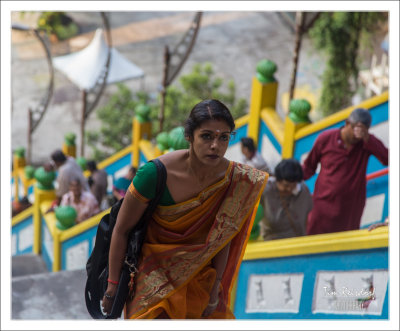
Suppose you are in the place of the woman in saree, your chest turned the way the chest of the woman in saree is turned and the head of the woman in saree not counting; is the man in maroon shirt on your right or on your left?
on your left

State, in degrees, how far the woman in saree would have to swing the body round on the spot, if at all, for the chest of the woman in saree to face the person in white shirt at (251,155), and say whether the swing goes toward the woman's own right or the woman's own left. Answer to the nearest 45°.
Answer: approximately 135° to the woman's own left

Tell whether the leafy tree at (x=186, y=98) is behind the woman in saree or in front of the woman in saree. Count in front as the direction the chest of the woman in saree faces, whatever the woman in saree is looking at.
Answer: behind

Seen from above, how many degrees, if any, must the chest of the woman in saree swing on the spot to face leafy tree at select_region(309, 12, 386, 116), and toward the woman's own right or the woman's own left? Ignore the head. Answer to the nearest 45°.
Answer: approximately 135° to the woman's own left

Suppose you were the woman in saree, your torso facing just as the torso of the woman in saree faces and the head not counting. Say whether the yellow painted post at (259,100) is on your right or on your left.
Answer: on your left

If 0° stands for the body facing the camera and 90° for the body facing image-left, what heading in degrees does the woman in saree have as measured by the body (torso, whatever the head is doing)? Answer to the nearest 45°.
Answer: approximately 315°

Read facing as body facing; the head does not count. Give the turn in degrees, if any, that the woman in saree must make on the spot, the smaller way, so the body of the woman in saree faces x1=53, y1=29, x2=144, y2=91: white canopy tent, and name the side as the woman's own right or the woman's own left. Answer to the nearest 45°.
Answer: approximately 135° to the woman's own left

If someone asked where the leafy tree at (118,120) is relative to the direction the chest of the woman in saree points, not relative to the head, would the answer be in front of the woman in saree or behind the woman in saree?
behind
